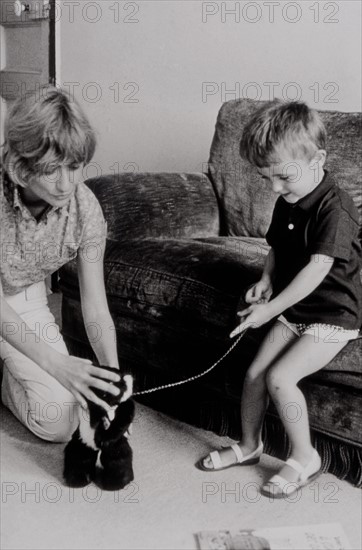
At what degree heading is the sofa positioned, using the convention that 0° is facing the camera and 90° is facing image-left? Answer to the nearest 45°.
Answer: approximately 45°

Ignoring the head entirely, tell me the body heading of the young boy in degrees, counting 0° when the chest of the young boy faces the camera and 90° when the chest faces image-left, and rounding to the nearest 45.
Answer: approximately 45°
